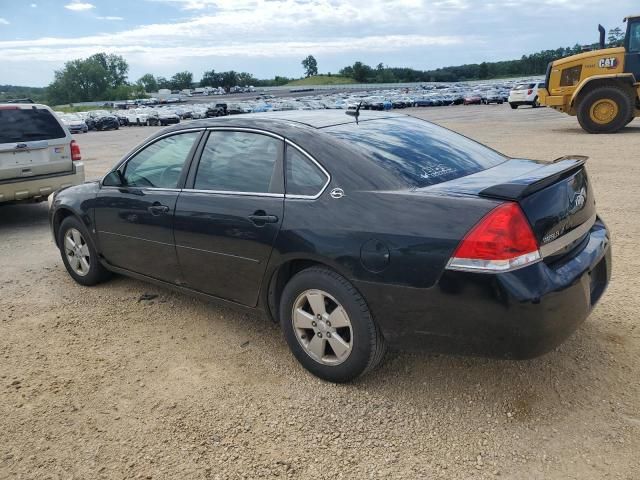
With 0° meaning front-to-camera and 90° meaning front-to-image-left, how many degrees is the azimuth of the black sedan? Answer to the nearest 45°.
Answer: approximately 135°

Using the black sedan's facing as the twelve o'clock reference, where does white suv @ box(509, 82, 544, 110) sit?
The white suv is roughly at 2 o'clock from the black sedan.

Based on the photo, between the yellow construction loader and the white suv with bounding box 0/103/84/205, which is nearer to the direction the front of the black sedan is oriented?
the white suv

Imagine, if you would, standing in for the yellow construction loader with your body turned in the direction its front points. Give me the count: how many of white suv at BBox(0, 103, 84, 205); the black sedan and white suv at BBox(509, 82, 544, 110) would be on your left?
1

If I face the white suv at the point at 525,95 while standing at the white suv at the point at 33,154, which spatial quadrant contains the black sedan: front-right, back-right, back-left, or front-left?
back-right

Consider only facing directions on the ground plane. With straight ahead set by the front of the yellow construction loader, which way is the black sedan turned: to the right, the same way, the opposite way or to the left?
the opposite way

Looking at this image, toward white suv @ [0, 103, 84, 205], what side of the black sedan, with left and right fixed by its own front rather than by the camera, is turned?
front

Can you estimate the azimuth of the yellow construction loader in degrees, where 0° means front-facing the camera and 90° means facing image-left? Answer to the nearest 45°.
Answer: approximately 270°

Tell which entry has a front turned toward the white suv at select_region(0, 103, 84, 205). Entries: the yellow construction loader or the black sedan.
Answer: the black sedan
